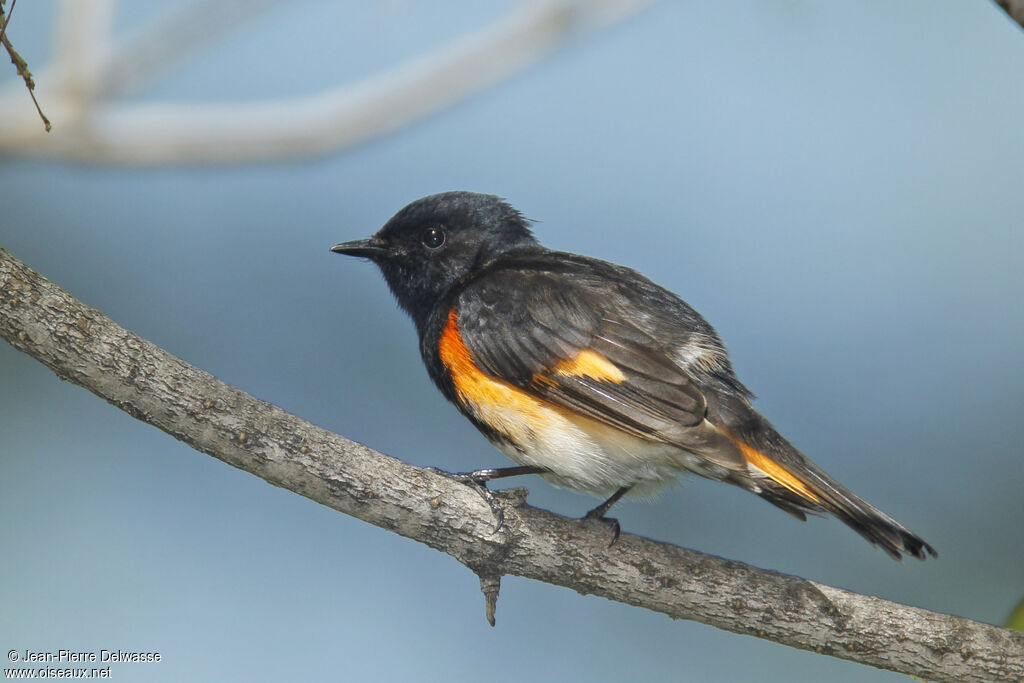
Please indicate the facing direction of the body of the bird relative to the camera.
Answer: to the viewer's left
